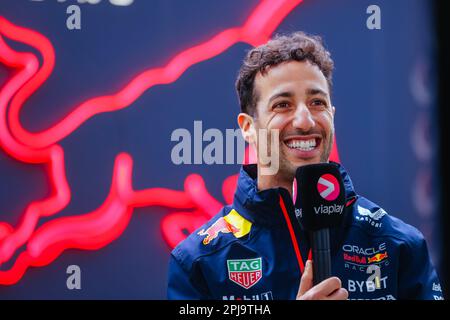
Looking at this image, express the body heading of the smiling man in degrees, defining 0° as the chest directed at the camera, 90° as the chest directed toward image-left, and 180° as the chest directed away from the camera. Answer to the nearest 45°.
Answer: approximately 0°

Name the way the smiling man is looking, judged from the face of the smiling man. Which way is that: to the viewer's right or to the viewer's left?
to the viewer's right
